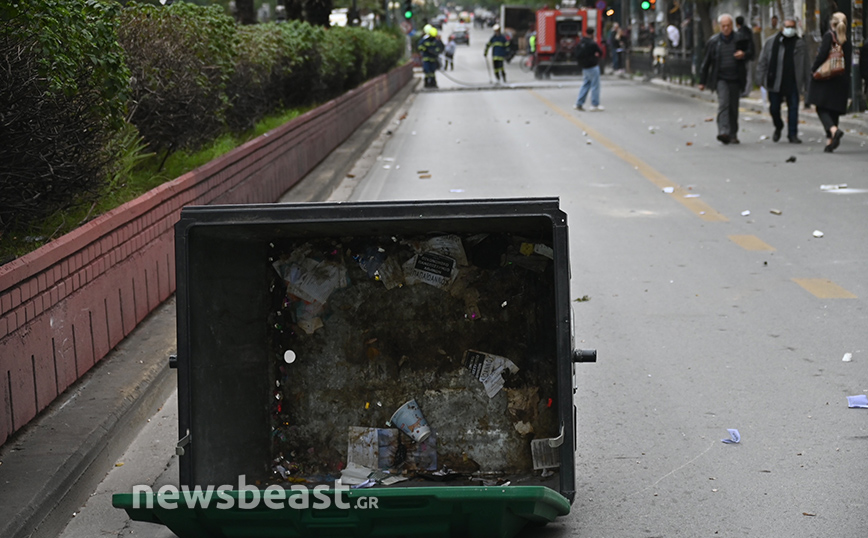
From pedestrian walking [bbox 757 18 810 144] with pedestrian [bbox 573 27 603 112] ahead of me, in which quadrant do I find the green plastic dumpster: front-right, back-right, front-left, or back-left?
back-left

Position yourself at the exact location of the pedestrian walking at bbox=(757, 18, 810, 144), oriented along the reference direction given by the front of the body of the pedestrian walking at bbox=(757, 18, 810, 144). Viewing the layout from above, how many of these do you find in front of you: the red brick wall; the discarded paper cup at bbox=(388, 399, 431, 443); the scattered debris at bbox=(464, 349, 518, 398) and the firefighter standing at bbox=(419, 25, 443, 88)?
3

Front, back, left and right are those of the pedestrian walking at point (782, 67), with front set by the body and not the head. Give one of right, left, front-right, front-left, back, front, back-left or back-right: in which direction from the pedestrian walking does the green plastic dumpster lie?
front

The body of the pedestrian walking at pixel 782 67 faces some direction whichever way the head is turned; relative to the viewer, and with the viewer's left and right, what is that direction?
facing the viewer

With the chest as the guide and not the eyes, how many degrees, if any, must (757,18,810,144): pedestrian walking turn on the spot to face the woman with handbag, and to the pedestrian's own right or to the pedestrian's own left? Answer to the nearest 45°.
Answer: approximately 45° to the pedestrian's own left

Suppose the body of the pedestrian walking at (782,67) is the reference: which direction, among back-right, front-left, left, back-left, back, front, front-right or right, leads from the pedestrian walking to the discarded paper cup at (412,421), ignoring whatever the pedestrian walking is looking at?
front

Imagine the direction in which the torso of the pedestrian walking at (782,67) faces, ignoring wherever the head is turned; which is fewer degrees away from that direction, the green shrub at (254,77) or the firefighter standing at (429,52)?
the green shrub

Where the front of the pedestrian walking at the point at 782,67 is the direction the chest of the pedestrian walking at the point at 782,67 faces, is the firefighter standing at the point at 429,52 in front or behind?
behind

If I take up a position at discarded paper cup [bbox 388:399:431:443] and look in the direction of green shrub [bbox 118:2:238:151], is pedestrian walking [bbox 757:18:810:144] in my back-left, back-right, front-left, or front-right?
front-right
